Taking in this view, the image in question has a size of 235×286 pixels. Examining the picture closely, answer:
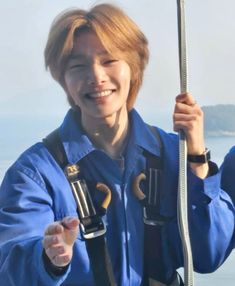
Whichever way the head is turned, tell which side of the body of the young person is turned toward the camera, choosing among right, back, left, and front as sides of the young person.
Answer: front
